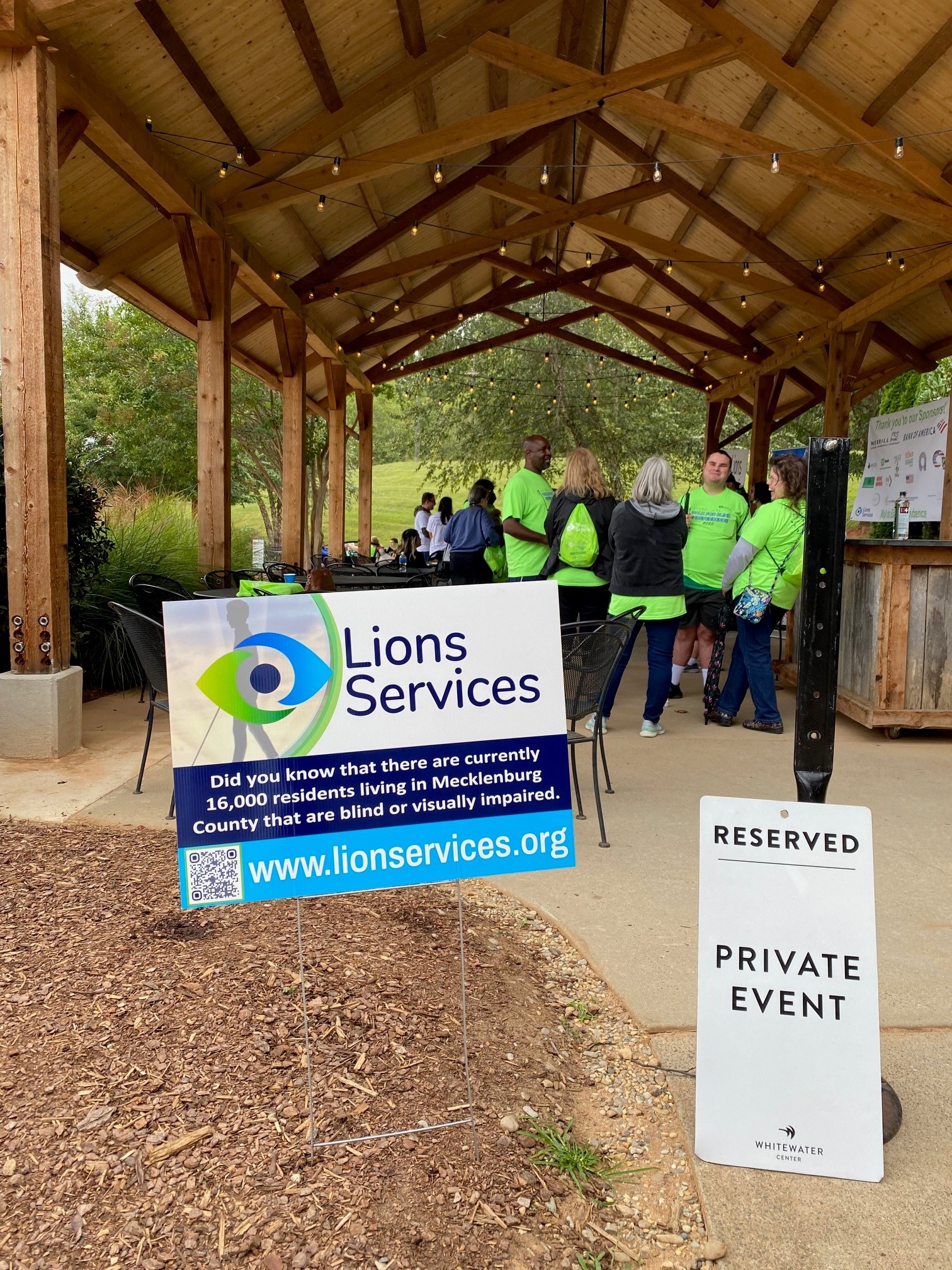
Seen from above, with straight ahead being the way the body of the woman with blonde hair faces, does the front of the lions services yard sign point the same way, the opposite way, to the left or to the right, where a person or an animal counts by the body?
the opposite way

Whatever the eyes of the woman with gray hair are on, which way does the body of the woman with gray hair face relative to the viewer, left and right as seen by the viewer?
facing away from the viewer

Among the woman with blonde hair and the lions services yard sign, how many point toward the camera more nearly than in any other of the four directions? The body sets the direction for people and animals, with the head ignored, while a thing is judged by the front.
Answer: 1

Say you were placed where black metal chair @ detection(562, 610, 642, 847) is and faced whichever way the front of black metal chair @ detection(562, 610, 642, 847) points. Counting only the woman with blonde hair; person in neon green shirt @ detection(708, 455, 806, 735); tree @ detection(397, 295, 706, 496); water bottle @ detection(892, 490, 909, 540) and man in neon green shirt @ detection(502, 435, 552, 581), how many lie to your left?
0

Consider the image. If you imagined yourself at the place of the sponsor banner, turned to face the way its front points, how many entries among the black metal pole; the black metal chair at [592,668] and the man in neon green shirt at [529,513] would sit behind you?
0

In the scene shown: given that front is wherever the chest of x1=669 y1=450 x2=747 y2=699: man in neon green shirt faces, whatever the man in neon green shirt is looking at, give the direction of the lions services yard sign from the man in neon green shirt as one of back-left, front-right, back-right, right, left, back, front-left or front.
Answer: front

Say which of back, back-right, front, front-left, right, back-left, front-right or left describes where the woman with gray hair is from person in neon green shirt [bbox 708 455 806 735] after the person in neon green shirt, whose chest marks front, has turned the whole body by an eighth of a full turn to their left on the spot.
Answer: front

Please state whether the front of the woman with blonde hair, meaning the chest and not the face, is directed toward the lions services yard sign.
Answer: no

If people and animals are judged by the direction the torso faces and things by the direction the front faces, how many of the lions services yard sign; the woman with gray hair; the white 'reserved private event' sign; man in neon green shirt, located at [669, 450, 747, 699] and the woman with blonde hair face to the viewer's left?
0

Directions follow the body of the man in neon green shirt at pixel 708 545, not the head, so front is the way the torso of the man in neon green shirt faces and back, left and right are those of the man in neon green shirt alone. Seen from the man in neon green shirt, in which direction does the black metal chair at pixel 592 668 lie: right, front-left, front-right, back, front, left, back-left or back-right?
front

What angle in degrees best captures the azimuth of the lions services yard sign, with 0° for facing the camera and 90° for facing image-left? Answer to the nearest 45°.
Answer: approximately 0°

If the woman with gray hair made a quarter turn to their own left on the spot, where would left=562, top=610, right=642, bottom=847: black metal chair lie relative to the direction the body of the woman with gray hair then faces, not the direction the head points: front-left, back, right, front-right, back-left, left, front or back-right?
left

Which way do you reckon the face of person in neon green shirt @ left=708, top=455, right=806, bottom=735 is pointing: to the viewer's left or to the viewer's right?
to the viewer's left

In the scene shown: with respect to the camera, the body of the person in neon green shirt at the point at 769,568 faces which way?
to the viewer's left

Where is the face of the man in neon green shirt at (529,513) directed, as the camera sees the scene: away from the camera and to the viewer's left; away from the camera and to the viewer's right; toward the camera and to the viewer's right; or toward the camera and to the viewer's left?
toward the camera and to the viewer's right

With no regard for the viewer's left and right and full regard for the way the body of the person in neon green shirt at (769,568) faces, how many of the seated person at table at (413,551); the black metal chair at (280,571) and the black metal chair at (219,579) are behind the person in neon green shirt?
0

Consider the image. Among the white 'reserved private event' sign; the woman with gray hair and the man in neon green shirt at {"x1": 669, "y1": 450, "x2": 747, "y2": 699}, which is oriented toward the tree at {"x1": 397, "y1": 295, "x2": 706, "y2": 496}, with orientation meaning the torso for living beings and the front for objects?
the woman with gray hair
